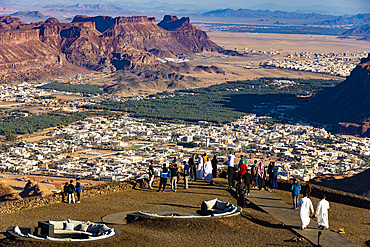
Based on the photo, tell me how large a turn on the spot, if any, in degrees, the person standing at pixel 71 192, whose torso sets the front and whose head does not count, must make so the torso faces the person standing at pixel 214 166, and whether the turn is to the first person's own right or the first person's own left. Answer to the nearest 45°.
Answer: approximately 45° to the first person's own right

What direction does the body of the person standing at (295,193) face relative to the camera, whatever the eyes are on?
away from the camera

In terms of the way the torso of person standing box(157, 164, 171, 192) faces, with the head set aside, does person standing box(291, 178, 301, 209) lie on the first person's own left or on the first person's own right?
on the first person's own right

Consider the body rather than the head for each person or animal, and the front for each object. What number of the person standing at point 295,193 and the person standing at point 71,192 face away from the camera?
2

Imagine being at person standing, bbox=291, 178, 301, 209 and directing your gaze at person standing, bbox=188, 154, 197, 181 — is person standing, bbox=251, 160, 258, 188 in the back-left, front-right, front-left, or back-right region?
front-right

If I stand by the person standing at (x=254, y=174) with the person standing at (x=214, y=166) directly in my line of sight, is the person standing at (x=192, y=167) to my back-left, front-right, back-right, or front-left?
front-left

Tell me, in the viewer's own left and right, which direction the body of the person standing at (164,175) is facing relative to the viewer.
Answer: facing away from the viewer

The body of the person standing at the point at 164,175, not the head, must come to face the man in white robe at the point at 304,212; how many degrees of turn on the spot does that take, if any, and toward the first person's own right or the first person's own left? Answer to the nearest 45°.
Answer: approximately 135° to the first person's own right

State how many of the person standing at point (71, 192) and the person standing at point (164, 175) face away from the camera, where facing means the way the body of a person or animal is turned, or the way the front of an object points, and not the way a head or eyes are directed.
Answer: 2

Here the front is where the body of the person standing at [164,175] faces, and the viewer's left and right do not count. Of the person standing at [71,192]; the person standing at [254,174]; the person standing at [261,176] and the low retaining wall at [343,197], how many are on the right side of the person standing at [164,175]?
3

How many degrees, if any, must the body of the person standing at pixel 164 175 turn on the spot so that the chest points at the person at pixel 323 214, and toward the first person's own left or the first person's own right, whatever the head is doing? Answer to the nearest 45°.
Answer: approximately 135° to the first person's own right

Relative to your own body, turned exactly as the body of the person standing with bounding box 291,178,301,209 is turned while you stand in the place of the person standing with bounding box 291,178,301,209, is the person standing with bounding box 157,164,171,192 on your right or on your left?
on your left

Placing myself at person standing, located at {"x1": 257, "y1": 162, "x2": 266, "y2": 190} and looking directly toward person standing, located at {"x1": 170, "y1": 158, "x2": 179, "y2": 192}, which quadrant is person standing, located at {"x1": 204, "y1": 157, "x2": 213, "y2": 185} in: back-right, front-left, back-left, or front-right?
front-right

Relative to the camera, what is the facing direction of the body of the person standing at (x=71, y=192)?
away from the camera
